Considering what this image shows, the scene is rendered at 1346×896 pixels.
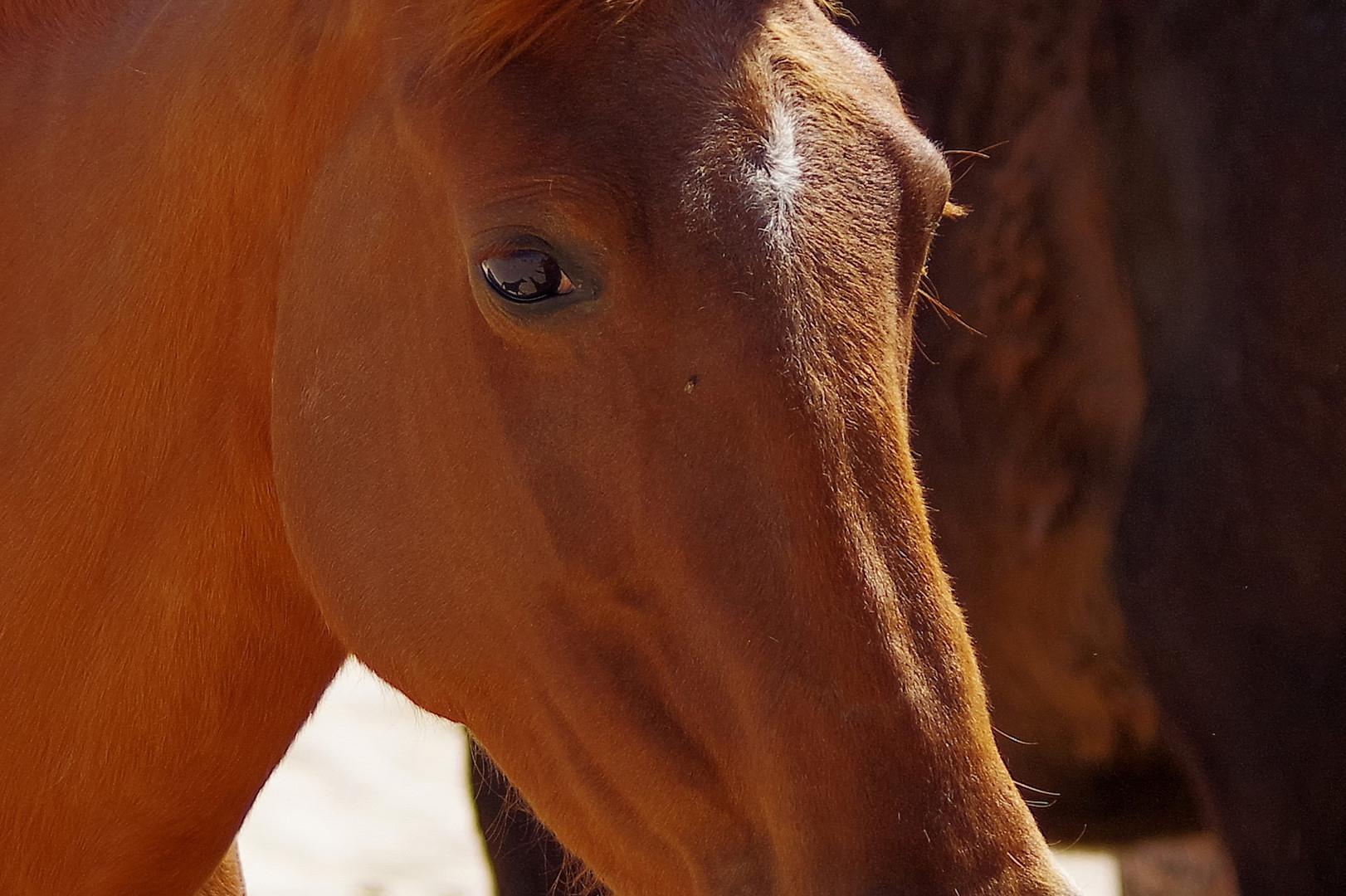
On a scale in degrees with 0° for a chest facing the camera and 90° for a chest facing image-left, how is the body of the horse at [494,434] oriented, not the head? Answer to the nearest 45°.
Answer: approximately 315°
